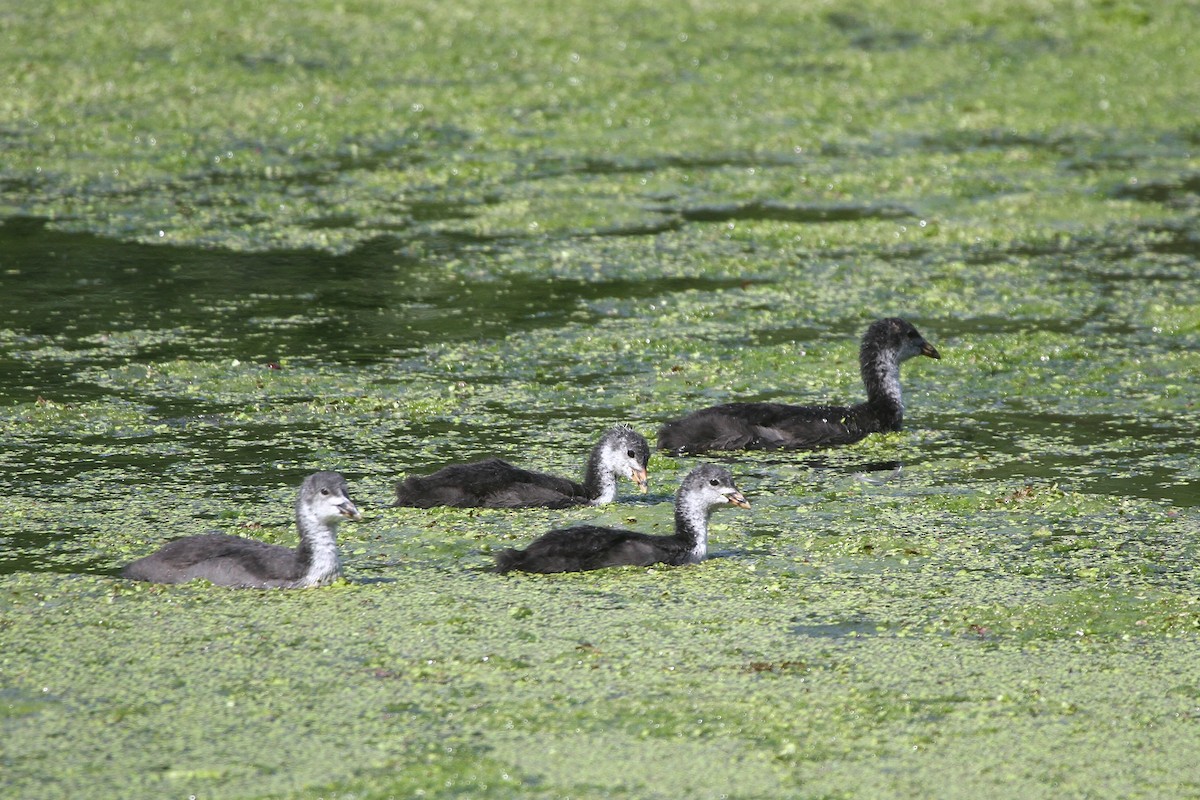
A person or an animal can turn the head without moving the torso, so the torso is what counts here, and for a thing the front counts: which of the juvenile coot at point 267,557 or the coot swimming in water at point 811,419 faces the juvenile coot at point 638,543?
the juvenile coot at point 267,557

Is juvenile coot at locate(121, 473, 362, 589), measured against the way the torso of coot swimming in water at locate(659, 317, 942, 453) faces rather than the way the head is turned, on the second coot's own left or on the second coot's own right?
on the second coot's own right

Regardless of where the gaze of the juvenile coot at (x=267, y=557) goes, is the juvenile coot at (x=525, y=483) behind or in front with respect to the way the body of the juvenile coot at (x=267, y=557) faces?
in front

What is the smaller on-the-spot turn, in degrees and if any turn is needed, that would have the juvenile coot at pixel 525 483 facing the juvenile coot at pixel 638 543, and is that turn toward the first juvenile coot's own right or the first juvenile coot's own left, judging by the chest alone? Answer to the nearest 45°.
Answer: approximately 45° to the first juvenile coot's own right

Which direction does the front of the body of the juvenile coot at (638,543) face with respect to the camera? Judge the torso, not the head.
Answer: to the viewer's right

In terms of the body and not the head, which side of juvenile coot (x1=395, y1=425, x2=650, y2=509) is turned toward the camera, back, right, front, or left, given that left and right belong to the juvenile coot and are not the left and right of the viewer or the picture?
right

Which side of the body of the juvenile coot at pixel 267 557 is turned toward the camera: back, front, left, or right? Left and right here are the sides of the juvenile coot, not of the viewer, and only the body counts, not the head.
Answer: right

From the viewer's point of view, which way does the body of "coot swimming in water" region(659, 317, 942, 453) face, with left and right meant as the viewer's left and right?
facing to the right of the viewer

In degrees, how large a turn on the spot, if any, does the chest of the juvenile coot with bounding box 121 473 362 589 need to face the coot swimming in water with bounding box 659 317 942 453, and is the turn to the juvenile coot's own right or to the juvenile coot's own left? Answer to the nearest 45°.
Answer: approximately 45° to the juvenile coot's own left
